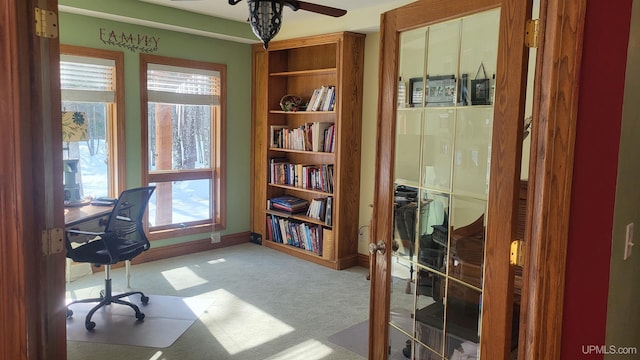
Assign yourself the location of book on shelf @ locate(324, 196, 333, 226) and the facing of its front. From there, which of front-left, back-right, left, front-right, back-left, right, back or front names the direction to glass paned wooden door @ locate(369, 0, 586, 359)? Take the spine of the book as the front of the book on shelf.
front-left

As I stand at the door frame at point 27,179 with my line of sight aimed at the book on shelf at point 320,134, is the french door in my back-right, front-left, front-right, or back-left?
front-right

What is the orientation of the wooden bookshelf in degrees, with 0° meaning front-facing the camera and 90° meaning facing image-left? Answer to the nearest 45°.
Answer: approximately 45°

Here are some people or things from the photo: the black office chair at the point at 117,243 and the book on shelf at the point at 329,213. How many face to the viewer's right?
0

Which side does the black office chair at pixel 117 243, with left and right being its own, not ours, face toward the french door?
back

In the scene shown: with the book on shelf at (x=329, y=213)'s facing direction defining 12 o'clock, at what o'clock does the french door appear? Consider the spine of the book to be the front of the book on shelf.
The french door is roughly at 10 o'clock from the book on shelf.

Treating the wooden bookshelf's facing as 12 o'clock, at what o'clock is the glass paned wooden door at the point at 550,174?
The glass paned wooden door is roughly at 10 o'clock from the wooden bookshelf.

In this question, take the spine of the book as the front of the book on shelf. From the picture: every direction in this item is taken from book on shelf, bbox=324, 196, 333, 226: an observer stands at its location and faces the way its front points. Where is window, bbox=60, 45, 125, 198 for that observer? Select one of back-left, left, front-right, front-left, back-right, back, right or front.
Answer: front-right

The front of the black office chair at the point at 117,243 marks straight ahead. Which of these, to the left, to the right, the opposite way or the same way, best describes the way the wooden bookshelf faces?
to the left

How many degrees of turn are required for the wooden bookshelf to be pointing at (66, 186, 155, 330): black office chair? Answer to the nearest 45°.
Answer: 0° — it already faces it

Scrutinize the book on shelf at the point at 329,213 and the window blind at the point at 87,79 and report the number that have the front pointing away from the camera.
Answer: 0

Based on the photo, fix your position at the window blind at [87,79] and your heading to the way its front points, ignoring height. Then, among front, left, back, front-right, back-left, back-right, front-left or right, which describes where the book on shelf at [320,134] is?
front-left

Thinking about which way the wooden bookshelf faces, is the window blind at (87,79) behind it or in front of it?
in front

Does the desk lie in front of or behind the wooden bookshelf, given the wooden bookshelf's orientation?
in front

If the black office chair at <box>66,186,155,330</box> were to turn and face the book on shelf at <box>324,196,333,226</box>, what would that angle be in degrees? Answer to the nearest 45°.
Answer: approximately 135° to its right

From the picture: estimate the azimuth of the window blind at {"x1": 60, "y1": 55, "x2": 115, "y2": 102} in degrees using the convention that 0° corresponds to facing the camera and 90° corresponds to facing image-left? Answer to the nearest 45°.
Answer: approximately 315°
